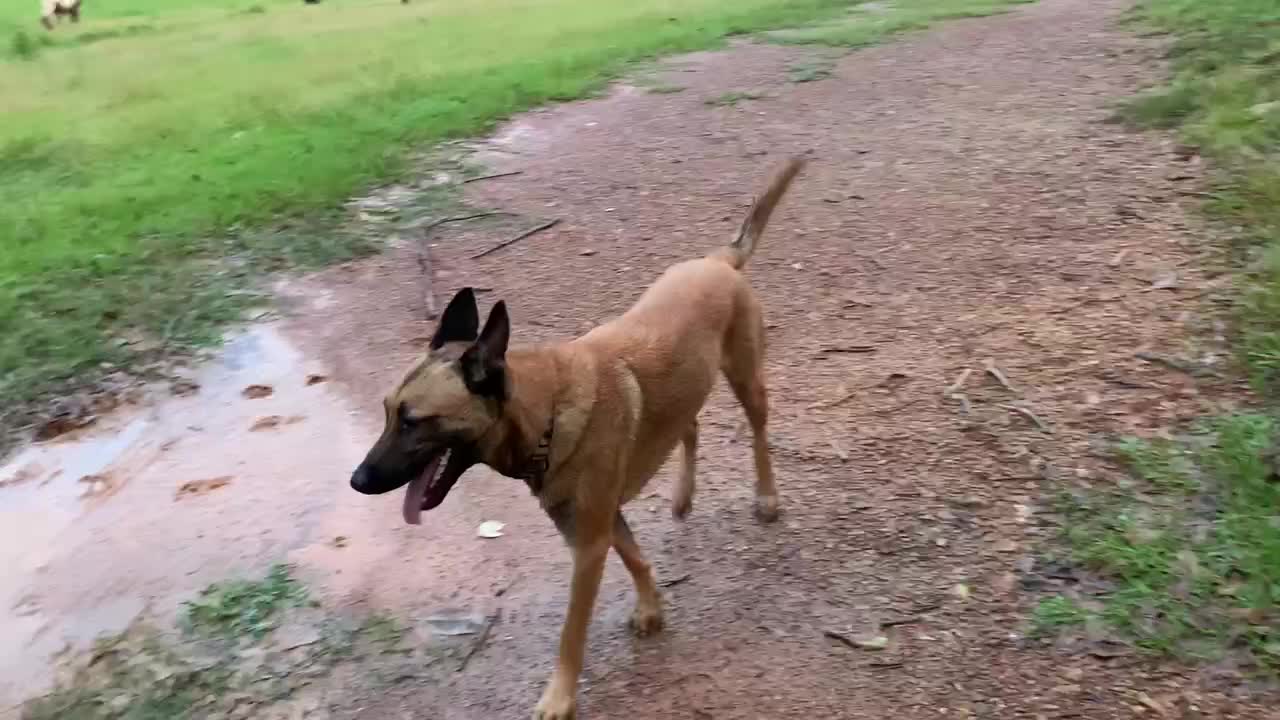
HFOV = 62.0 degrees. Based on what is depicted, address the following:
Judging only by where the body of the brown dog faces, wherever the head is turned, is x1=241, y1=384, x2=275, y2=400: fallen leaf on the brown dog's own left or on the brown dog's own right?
on the brown dog's own right

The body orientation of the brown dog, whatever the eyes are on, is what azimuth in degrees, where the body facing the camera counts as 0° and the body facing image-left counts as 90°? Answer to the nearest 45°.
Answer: approximately 45°

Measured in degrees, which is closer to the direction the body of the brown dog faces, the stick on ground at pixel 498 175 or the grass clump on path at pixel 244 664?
the grass clump on path

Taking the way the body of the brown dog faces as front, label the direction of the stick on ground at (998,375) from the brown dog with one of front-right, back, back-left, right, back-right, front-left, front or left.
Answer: back

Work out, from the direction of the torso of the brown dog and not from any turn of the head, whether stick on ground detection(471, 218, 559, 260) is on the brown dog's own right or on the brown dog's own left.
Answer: on the brown dog's own right

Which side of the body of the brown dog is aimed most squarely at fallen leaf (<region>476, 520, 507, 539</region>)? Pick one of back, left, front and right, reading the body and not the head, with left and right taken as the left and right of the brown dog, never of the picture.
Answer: right

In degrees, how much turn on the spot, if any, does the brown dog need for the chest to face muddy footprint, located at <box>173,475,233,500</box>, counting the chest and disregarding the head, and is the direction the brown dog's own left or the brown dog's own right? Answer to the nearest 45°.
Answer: approximately 90° to the brown dog's own right

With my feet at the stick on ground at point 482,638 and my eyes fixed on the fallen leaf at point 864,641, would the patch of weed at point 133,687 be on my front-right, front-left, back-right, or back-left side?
back-right

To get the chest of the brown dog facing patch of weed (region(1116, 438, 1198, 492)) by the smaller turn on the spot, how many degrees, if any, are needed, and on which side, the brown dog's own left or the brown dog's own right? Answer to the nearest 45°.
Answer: approximately 135° to the brown dog's own left

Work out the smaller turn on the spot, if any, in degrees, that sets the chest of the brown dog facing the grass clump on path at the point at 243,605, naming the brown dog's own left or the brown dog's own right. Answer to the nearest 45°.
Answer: approximately 90° to the brown dog's own right

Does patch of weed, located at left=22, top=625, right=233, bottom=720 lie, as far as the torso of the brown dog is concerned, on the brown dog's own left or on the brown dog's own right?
on the brown dog's own right
